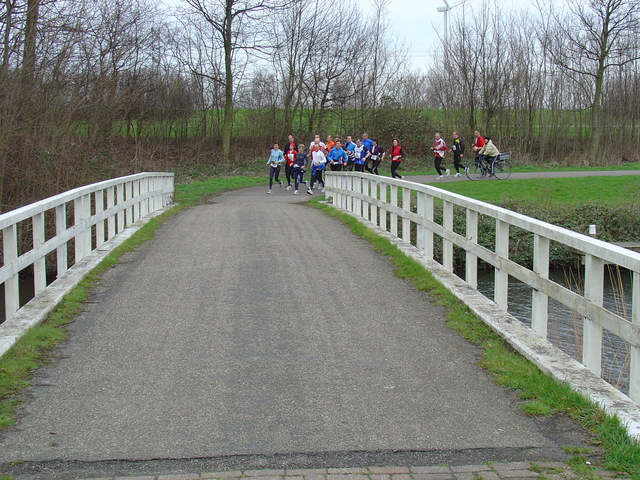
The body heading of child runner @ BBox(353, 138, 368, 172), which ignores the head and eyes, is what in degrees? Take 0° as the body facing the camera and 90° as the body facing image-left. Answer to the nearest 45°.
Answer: approximately 45°

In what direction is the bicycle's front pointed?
to the viewer's left

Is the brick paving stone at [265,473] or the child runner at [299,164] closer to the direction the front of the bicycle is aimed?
the child runner

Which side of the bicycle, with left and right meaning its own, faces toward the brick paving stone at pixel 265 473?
left

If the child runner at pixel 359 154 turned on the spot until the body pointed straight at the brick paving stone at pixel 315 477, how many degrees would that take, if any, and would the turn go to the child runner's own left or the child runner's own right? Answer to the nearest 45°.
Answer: approximately 45° to the child runner's own left

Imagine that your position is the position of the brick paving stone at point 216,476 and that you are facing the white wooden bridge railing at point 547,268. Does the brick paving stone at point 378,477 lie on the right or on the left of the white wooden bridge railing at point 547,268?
right

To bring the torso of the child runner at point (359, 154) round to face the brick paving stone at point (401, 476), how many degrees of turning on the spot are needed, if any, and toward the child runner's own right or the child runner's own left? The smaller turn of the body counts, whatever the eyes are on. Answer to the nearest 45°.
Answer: approximately 45° to the child runner's own left

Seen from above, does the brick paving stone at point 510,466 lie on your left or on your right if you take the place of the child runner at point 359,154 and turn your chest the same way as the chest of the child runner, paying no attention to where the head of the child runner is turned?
on your left

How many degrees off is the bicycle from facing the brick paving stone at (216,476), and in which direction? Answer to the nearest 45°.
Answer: approximately 90° to its left

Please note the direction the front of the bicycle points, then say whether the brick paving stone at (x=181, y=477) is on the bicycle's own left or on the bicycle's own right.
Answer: on the bicycle's own left
